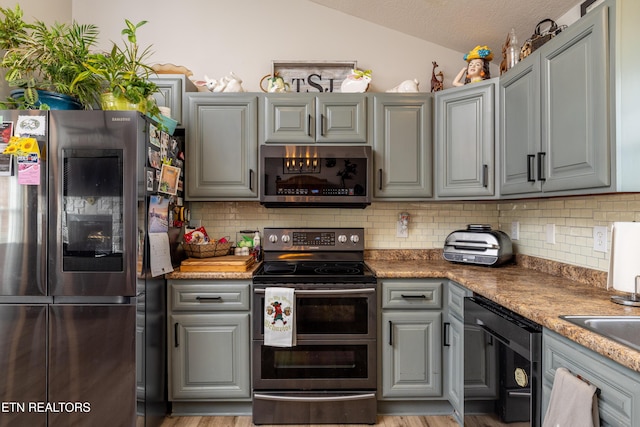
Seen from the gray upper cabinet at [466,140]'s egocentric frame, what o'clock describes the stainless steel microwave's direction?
The stainless steel microwave is roughly at 1 o'clock from the gray upper cabinet.

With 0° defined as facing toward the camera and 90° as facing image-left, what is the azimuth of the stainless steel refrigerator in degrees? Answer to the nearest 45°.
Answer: approximately 0°

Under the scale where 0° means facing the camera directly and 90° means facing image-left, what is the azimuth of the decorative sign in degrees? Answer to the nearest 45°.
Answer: approximately 0°

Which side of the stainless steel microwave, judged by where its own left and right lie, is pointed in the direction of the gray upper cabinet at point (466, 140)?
left

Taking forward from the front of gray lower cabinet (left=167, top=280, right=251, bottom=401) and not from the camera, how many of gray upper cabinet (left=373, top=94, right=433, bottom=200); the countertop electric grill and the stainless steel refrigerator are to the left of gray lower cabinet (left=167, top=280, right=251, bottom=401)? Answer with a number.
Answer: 2

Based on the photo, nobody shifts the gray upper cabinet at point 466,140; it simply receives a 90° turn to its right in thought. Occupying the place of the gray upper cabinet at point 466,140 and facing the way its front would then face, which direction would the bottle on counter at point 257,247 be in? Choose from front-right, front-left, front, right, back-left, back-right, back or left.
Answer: front-left

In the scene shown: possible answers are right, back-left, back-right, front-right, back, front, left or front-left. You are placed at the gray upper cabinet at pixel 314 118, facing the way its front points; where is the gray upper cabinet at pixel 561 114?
front-left

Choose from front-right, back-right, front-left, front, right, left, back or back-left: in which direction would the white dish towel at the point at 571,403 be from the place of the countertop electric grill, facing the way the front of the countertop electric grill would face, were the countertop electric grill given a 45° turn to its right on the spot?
left

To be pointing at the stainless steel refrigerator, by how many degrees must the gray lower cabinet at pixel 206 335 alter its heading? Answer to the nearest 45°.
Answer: approximately 90° to its right

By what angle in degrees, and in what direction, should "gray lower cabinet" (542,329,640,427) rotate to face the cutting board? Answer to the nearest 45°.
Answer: approximately 45° to its right

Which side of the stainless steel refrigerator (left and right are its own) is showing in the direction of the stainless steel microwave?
left
